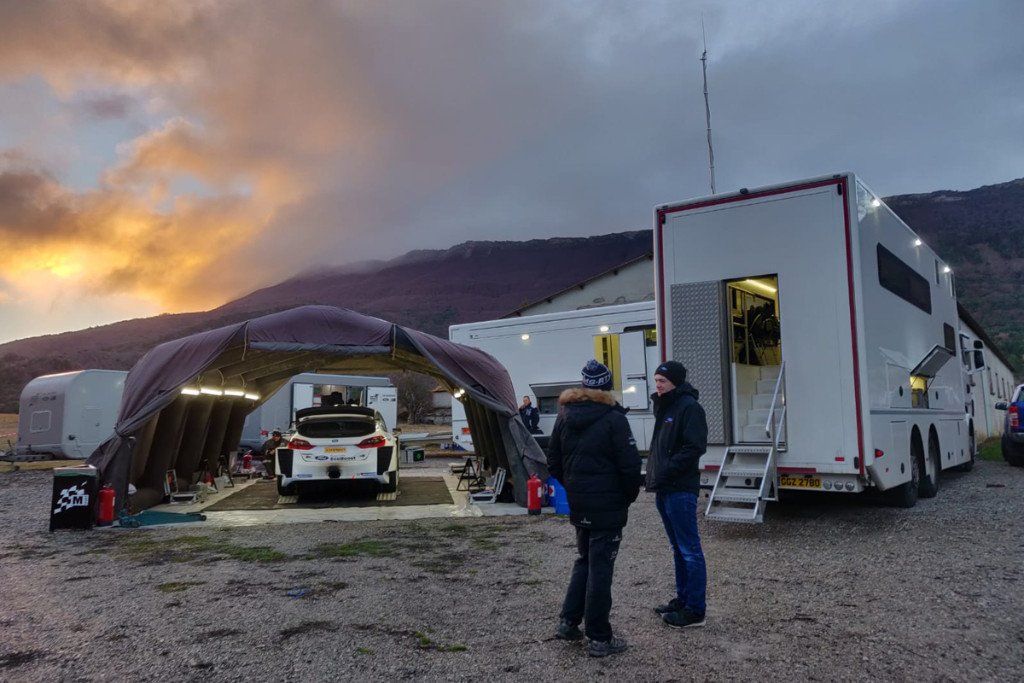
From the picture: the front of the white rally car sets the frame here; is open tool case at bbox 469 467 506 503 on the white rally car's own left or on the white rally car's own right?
on the white rally car's own right

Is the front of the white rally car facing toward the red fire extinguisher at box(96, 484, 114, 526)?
no

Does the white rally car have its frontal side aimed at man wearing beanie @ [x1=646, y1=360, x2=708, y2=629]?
no

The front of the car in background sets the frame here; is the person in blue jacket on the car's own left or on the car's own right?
on the car's own left

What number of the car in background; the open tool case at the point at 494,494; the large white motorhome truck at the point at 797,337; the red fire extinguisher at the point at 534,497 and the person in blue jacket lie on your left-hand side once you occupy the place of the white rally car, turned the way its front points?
0

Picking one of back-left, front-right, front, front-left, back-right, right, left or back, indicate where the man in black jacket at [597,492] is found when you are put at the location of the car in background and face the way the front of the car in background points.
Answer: back

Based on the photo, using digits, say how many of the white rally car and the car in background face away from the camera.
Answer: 2

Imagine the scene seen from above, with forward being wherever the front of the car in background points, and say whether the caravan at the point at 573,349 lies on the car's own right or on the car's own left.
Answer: on the car's own left

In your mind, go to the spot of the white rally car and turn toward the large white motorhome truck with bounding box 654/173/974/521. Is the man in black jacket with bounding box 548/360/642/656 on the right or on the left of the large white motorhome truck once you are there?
right

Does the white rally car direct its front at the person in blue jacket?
no

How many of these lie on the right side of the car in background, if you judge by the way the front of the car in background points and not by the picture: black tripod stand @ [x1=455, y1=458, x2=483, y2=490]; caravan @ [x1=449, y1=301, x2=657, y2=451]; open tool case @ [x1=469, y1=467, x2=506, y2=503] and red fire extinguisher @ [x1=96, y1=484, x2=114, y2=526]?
0

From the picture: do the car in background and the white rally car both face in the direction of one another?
no

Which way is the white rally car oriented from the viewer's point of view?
away from the camera

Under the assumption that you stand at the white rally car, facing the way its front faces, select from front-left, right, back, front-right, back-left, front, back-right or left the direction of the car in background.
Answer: right

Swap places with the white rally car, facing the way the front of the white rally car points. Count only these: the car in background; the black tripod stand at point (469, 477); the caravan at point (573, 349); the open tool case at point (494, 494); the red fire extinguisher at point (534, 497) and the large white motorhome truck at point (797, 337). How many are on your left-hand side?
0

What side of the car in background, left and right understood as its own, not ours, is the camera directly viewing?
back
